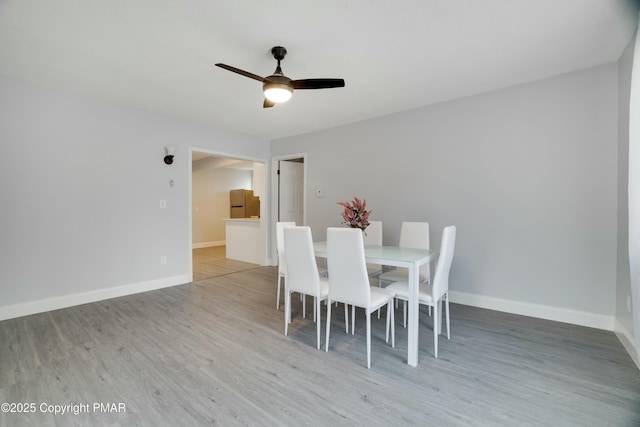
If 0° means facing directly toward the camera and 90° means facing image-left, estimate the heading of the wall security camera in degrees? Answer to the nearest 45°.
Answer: approximately 315°

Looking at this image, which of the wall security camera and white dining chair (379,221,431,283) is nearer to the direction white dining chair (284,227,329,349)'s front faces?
the white dining chair

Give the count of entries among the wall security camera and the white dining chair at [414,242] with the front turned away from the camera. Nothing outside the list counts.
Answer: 0

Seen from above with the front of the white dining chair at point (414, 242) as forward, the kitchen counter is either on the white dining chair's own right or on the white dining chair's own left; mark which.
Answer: on the white dining chair's own right

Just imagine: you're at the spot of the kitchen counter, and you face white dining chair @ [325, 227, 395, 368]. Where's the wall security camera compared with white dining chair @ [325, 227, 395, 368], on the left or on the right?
right

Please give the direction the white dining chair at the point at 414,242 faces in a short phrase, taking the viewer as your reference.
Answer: facing the viewer and to the left of the viewer

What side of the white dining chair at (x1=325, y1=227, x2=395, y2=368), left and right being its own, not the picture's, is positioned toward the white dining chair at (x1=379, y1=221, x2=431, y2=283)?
front

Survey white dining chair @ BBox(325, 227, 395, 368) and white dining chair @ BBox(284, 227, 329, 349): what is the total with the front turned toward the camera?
0

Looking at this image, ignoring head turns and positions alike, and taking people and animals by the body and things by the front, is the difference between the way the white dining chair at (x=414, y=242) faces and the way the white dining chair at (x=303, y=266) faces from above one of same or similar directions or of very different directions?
very different directions

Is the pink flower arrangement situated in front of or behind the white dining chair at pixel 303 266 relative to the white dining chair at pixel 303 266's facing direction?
in front

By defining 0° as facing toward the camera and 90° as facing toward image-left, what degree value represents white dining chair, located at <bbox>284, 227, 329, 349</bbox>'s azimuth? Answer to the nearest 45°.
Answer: approximately 225°

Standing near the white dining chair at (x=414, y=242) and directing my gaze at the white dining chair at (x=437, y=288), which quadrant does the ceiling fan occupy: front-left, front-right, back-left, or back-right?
front-right

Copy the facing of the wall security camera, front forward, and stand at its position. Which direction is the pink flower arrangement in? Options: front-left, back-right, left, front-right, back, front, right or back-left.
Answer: front
